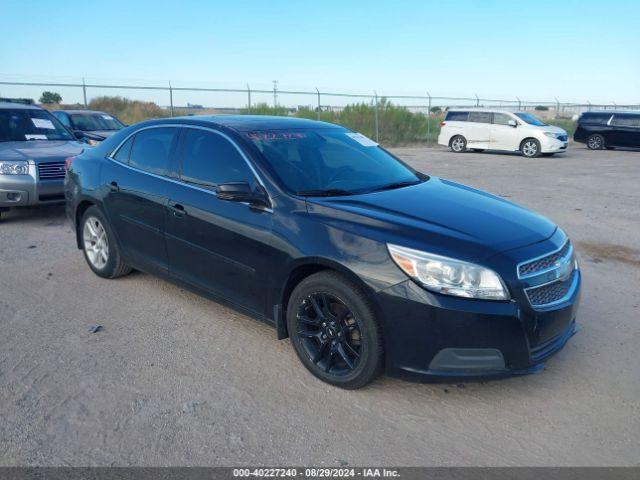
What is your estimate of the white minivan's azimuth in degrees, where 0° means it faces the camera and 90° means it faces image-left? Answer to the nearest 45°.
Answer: approximately 315°

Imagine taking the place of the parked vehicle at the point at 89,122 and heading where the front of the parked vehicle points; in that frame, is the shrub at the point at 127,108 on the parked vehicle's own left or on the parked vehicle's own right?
on the parked vehicle's own left

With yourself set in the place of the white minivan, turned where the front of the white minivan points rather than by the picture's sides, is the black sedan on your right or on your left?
on your right

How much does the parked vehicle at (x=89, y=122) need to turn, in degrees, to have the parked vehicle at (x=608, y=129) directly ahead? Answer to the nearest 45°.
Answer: approximately 45° to its left

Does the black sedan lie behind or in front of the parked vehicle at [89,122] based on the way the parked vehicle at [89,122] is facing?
in front

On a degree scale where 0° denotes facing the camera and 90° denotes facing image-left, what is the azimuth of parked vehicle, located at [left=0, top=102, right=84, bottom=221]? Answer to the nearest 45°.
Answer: approximately 315°

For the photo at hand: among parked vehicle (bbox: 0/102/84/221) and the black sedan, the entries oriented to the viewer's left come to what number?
0

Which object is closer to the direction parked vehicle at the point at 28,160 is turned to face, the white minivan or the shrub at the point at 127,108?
the white minivan

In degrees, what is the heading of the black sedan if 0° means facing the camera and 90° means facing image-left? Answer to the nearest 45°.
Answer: approximately 315°

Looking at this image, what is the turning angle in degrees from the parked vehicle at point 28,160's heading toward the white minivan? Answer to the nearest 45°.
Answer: approximately 90° to its left

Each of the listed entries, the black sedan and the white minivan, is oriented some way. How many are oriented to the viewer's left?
0
